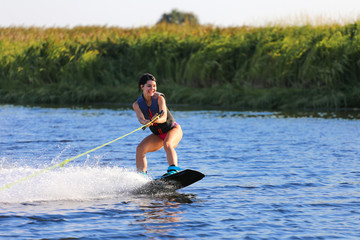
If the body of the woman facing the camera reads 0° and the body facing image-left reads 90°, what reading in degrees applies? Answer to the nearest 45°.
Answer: approximately 45°
